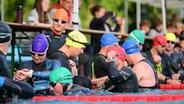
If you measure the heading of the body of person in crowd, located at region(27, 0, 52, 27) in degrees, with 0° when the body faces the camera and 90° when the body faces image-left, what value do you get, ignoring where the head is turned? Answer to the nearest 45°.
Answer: approximately 315°

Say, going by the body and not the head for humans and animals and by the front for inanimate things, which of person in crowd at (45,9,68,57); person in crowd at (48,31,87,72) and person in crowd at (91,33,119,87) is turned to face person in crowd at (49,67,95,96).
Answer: person in crowd at (45,9,68,57)

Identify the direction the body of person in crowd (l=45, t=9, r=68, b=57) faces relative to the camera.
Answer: toward the camera
